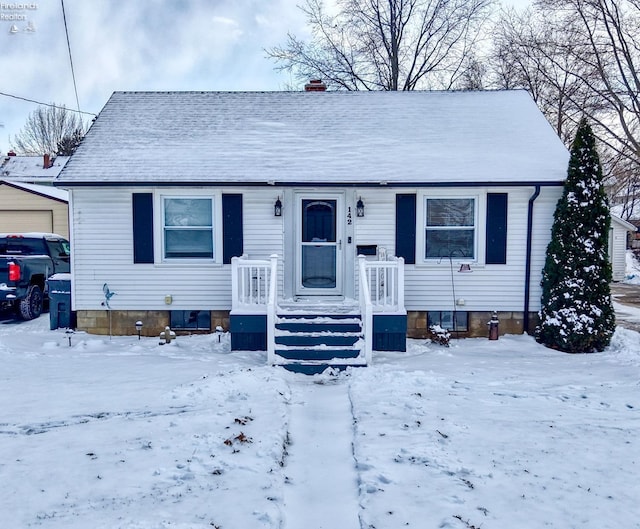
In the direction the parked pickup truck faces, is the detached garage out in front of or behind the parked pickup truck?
in front

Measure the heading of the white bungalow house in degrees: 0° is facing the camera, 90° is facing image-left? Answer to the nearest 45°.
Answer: approximately 0°

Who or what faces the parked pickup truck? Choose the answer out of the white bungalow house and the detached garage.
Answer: the detached garage

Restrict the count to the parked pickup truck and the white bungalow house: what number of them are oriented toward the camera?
1

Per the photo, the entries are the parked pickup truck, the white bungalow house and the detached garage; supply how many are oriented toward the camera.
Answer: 2

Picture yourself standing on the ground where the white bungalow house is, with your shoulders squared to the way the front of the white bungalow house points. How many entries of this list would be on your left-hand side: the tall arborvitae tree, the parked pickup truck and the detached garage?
1

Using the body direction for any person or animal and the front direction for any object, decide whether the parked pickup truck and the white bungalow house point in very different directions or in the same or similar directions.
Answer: very different directions

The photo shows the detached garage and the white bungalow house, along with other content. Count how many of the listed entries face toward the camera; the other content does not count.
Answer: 2

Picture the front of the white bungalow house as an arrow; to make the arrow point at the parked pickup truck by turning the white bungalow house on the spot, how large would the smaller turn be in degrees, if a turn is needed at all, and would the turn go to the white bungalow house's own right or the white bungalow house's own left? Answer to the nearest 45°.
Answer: approximately 90° to the white bungalow house's own right

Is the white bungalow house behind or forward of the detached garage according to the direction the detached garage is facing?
forward

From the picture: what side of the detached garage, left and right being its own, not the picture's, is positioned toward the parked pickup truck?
front

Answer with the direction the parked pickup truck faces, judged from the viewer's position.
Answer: facing away from the viewer and to the right of the viewer

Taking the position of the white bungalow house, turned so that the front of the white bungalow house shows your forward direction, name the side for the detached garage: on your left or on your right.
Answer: on your right

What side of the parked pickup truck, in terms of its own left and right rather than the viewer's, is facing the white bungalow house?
right

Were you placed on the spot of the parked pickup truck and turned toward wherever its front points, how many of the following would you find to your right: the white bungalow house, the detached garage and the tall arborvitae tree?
2
